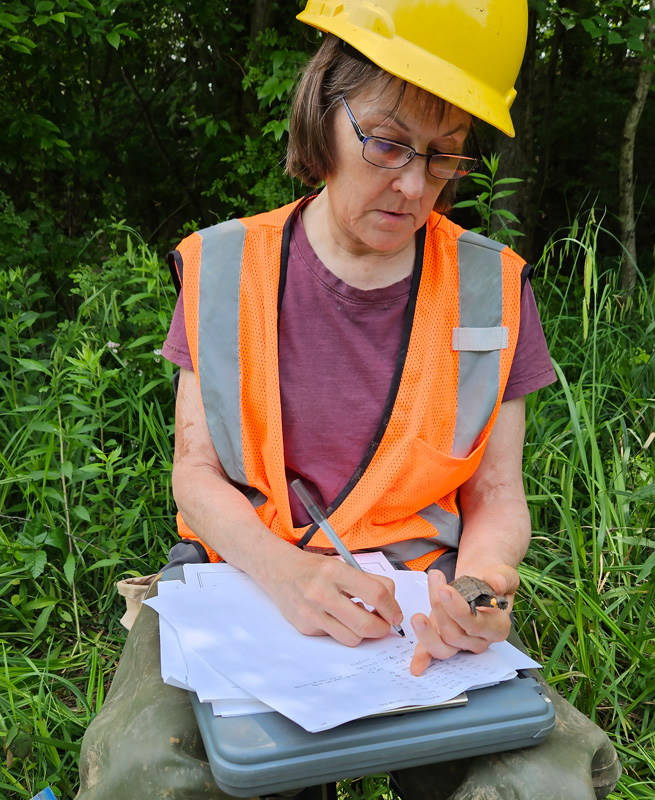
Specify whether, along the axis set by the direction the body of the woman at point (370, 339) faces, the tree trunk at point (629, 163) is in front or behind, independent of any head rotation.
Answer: behind

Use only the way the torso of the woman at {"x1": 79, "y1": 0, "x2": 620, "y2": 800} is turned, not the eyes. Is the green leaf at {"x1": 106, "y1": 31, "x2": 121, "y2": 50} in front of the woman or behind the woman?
behind

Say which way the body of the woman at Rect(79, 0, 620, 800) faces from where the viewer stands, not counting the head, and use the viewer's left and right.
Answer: facing the viewer
